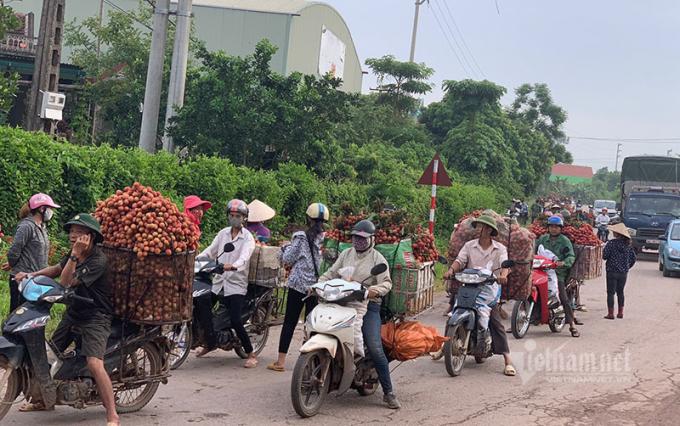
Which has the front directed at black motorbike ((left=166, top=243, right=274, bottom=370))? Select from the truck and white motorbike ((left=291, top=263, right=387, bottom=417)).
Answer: the truck

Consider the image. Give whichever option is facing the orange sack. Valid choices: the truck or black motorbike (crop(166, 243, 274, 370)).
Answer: the truck

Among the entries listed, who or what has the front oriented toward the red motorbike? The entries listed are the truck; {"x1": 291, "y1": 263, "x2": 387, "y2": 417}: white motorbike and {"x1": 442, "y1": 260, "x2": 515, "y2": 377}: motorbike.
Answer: the truck

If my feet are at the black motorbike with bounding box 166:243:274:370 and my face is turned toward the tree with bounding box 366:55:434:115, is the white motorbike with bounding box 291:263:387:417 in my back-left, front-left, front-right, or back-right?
back-right

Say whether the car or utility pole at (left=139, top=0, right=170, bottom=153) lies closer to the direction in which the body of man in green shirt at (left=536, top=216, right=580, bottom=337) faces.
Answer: the utility pole

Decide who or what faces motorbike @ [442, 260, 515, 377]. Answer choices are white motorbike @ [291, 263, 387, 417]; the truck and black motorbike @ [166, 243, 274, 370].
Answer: the truck

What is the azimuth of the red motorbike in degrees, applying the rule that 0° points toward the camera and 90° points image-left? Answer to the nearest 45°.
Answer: approximately 45°

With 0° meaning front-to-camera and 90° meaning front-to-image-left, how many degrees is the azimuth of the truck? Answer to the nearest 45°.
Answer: approximately 0°
